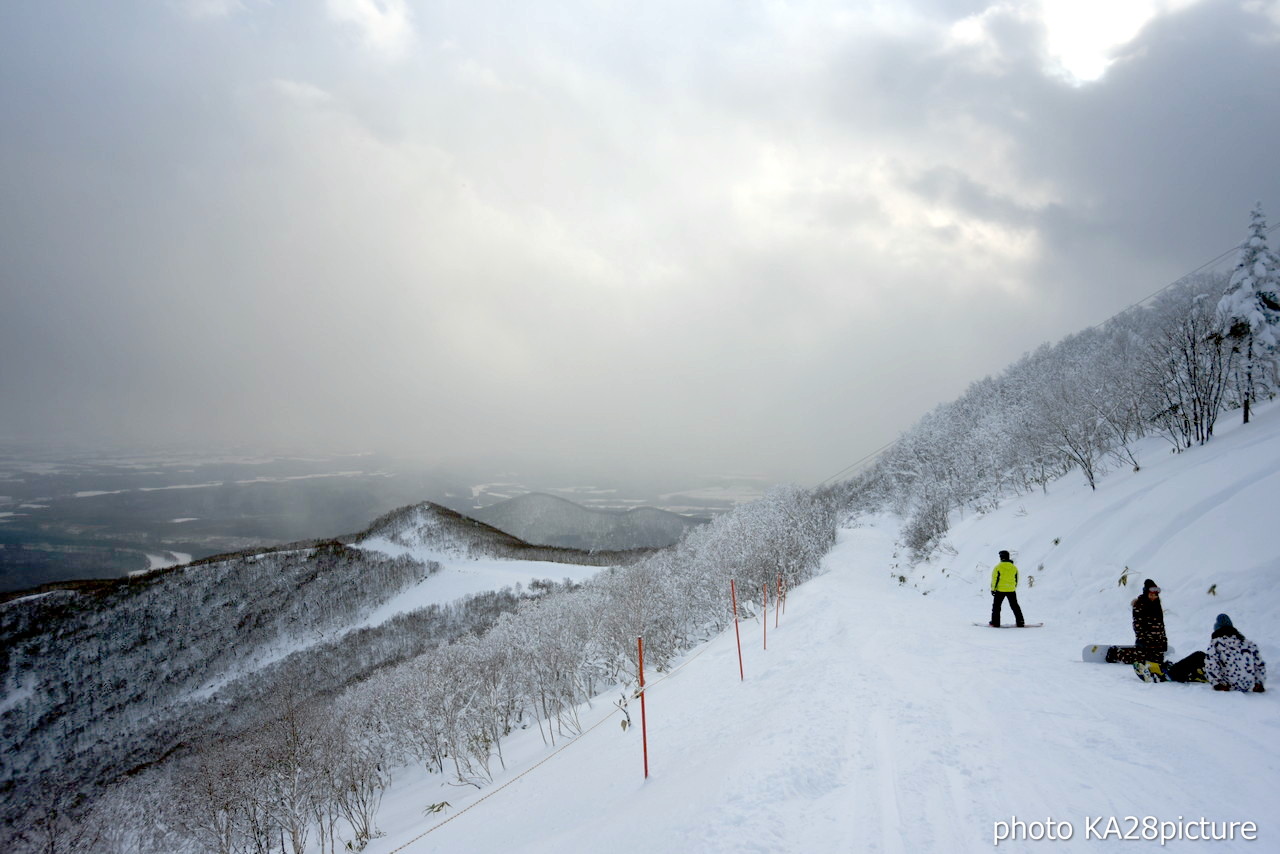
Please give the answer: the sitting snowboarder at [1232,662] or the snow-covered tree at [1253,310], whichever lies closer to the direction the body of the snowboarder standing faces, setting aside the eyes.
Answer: the snow-covered tree

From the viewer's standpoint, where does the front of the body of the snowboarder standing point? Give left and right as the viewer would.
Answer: facing away from the viewer

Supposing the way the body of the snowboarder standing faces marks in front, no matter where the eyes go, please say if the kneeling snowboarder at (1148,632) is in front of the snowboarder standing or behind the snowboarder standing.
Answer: behind

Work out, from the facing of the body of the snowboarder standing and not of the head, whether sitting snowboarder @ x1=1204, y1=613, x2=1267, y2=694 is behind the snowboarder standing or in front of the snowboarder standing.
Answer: behind

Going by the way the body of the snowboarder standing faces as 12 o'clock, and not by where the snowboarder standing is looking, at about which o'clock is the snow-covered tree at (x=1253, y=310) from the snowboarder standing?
The snow-covered tree is roughly at 1 o'clock from the snowboarder standing.
